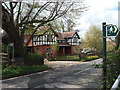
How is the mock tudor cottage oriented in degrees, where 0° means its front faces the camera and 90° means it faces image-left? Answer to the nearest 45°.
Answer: approximately 0°

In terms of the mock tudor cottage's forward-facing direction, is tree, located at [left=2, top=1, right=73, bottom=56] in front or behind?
in front

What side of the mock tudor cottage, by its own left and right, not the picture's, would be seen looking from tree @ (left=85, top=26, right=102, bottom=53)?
left

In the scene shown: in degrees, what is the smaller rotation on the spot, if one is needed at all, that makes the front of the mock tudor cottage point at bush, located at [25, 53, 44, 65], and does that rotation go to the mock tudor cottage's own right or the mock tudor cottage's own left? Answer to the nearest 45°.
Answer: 0° — it already faces it

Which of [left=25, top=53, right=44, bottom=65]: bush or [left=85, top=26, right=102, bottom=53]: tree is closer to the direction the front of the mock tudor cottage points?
the bush
